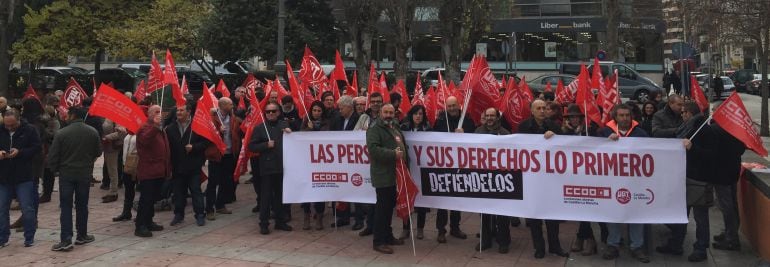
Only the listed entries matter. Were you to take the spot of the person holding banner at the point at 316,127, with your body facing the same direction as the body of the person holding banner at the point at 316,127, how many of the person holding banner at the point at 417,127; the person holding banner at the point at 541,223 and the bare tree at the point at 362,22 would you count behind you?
1

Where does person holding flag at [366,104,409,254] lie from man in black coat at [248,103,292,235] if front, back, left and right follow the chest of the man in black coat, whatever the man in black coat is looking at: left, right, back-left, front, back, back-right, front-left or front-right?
front-left

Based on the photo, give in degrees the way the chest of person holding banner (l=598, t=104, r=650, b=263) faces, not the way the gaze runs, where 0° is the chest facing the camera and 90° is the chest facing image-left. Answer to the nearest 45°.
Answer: approximately 0°

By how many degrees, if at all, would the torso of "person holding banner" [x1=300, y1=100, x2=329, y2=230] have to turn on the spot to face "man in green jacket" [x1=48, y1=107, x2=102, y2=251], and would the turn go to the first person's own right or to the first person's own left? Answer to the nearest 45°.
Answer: approximately 90° to the first person's own right

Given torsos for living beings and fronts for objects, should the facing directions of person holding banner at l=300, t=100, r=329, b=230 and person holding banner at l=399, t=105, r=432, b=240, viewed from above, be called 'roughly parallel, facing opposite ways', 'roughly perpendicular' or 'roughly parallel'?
roughly parallel

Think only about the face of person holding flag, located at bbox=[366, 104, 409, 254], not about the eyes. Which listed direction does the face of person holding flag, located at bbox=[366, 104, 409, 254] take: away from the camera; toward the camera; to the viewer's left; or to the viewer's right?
toward the camera

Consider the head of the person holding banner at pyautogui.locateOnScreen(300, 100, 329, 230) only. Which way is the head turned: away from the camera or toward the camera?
toward the camera

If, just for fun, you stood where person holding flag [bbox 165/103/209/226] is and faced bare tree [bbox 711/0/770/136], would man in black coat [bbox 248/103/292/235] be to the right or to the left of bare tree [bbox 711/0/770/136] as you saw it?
right

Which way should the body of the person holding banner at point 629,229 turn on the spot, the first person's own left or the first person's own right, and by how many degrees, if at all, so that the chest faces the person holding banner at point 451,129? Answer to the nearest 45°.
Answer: approximately 90° to the first person's own right

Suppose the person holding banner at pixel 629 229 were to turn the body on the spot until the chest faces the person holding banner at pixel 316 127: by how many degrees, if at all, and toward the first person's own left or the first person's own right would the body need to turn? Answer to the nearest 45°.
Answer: approximately 90° to the first person's own right

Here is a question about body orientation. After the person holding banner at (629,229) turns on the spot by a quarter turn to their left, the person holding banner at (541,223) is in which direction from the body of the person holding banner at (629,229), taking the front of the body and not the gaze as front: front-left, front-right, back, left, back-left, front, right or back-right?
back

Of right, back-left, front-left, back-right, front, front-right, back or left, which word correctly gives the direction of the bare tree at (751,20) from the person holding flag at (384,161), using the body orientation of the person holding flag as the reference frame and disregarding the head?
left

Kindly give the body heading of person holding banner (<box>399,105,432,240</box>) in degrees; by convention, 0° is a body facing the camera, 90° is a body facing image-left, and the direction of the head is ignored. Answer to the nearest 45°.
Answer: approximately 0°

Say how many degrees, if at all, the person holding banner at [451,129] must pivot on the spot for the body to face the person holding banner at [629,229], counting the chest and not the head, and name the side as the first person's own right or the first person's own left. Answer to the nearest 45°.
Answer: approximately 45° to the first person's own left

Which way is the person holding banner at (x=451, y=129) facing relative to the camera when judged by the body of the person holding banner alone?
toward the camera

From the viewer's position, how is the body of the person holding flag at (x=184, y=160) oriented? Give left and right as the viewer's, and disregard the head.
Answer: facing the viewer

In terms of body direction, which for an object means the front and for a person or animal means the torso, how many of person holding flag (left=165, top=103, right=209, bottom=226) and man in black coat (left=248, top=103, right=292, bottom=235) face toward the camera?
2

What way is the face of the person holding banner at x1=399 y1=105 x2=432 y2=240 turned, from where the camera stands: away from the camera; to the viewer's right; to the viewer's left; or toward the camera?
toward the camera
